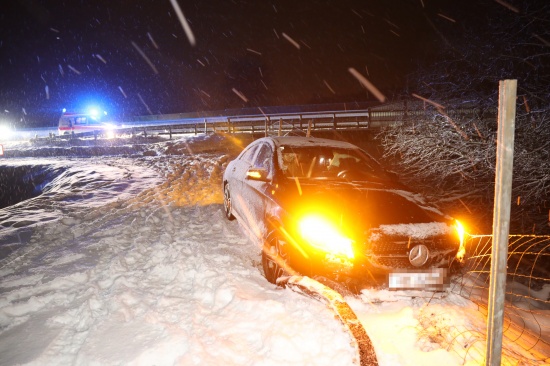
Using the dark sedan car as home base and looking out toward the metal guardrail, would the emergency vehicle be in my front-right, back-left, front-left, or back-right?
front-left

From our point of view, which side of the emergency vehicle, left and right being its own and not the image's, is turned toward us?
right

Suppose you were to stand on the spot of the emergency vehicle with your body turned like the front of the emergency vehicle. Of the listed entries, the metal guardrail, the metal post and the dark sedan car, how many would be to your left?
0

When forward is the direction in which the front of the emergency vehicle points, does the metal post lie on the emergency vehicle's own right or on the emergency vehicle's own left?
on the emergency vehicle's own right

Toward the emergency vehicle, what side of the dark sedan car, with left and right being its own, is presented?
back

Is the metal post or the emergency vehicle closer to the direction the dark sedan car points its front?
the metal post

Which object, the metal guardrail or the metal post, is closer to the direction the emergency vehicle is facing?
the metal guardrail

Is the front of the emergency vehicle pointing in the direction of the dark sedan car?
no

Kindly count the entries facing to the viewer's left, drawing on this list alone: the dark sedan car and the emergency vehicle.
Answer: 0

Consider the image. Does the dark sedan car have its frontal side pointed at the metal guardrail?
no

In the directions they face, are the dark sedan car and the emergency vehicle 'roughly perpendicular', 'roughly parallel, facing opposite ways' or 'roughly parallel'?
roughly perpendicular
